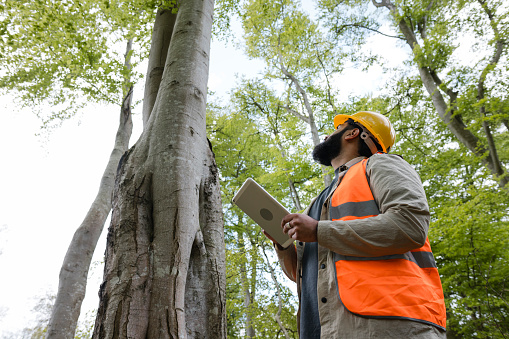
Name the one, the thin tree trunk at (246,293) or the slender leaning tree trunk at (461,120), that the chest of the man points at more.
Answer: the thin tree trunk

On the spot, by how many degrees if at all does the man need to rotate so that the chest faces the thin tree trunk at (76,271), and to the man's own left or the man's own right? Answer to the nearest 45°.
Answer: approximately 45° to the man's own right

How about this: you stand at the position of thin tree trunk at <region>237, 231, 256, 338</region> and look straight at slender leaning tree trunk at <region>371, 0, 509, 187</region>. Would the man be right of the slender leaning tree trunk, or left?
right

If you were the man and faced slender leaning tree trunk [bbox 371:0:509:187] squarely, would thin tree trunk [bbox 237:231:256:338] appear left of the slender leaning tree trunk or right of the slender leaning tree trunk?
left

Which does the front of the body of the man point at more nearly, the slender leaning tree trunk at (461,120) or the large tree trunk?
the large tree trunk

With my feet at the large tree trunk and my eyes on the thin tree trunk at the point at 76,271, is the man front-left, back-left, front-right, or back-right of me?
back-right

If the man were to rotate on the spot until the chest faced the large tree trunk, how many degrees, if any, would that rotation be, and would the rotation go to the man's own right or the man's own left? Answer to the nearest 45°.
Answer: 0° — they already face it

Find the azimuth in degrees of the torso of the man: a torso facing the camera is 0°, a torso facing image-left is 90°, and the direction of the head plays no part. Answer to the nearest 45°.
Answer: approximately 90°

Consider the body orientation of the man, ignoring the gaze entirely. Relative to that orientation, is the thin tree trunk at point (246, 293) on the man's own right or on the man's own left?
on the man's own right

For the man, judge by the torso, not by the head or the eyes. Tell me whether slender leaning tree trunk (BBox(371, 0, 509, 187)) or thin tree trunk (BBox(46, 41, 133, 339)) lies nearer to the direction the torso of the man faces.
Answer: the thin tree trunk
